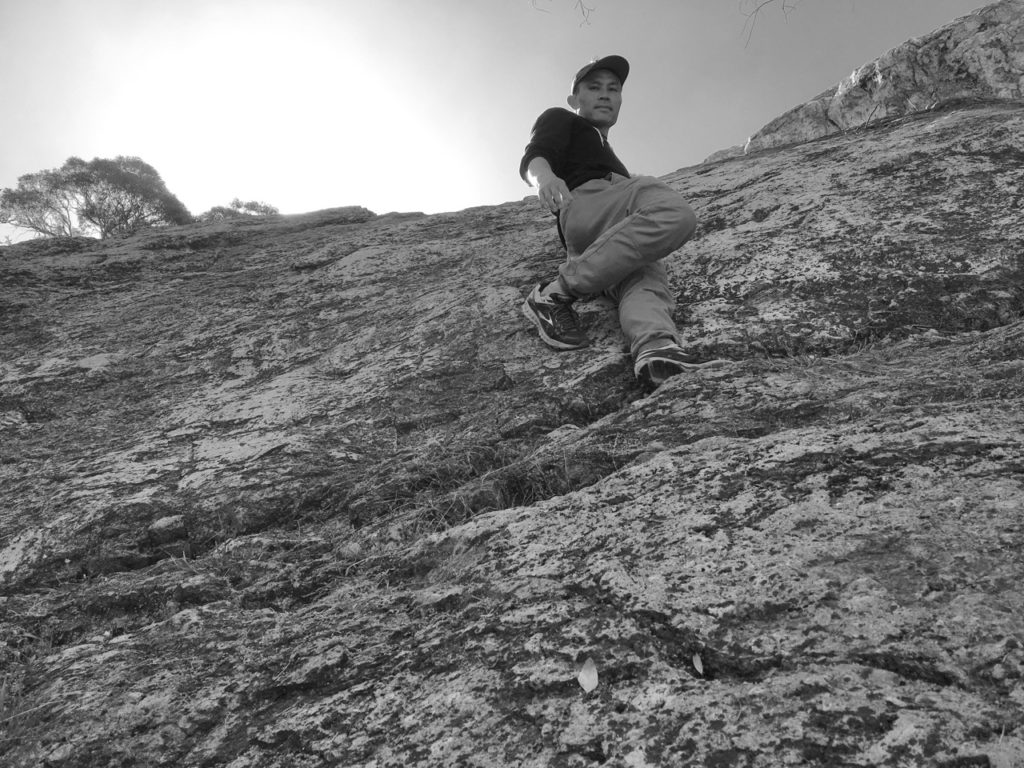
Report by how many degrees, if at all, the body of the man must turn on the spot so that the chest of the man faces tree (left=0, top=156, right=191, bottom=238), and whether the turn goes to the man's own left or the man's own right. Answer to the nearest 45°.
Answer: approximately 180°

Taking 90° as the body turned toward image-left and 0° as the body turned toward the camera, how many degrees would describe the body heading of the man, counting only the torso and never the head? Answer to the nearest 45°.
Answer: approximately 315°

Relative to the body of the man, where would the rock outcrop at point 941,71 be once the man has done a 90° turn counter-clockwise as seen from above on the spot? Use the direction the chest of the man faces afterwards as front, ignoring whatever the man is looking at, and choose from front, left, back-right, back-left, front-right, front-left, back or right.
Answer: front
